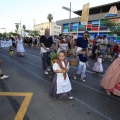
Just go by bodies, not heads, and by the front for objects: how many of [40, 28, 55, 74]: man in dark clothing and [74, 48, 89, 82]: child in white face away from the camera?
0

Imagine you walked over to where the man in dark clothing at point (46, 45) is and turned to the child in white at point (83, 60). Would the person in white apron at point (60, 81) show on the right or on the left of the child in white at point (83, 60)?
right

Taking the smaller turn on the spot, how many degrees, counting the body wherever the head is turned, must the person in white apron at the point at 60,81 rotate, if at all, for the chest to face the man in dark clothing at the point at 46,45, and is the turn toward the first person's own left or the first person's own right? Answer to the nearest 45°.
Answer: approximately 135° to the first person's own left

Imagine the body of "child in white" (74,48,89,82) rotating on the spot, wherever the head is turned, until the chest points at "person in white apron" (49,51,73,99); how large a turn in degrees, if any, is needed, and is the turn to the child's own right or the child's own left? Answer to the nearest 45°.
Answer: approximately 45° to the child's own right

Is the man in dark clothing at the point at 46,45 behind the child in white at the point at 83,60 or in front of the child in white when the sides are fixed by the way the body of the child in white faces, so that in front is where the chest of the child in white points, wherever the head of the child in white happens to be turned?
behind

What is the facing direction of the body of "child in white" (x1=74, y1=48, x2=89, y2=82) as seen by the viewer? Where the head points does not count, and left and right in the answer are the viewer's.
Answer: facing the viewer and to the right of the viewer

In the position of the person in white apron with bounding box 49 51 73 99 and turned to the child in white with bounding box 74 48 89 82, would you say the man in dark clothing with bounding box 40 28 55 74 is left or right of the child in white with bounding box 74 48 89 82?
left

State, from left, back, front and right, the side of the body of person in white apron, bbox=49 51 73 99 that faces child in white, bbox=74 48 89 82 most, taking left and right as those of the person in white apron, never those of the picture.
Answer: left

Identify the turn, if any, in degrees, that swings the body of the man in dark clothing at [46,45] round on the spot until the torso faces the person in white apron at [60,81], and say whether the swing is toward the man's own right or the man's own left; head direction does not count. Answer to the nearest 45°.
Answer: approximately 45° to the man's own right
